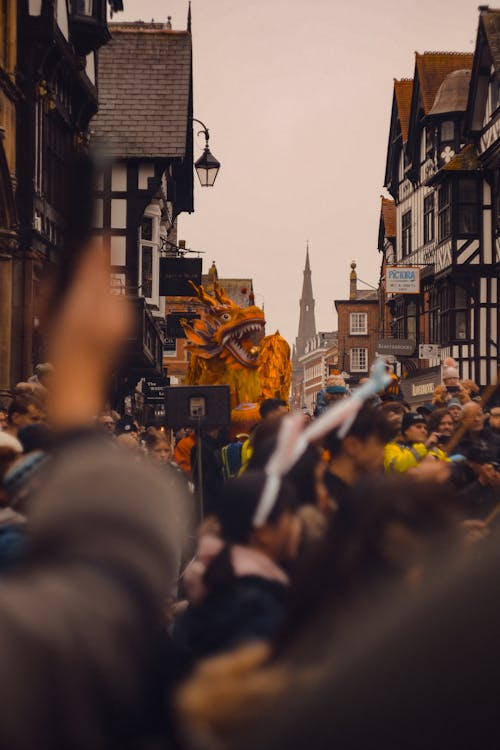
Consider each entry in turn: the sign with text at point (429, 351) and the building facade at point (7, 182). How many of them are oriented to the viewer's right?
1

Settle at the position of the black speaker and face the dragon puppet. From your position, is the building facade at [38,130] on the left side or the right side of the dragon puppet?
left

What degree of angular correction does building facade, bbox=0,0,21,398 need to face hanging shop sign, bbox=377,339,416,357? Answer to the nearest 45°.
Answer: approximately 45° to its left

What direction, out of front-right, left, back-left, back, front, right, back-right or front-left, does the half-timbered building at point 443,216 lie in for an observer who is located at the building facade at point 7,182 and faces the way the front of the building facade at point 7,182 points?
front-left

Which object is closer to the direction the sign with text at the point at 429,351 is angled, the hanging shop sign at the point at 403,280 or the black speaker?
the black speaker

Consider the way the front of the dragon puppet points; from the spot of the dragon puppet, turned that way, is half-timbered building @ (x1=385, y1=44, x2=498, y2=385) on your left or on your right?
on your left

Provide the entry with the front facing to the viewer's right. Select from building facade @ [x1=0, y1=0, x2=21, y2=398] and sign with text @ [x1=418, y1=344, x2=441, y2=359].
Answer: the building facade

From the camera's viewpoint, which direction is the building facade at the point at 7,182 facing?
to the viewer's right

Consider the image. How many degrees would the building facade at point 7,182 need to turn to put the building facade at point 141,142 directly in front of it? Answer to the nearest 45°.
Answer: approximately 90° to its left

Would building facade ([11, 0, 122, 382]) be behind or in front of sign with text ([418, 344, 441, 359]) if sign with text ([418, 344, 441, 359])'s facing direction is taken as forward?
in front

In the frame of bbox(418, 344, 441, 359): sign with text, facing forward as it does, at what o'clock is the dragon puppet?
The dragon puppet is roughly at 3 o'clock from the sign with text.
